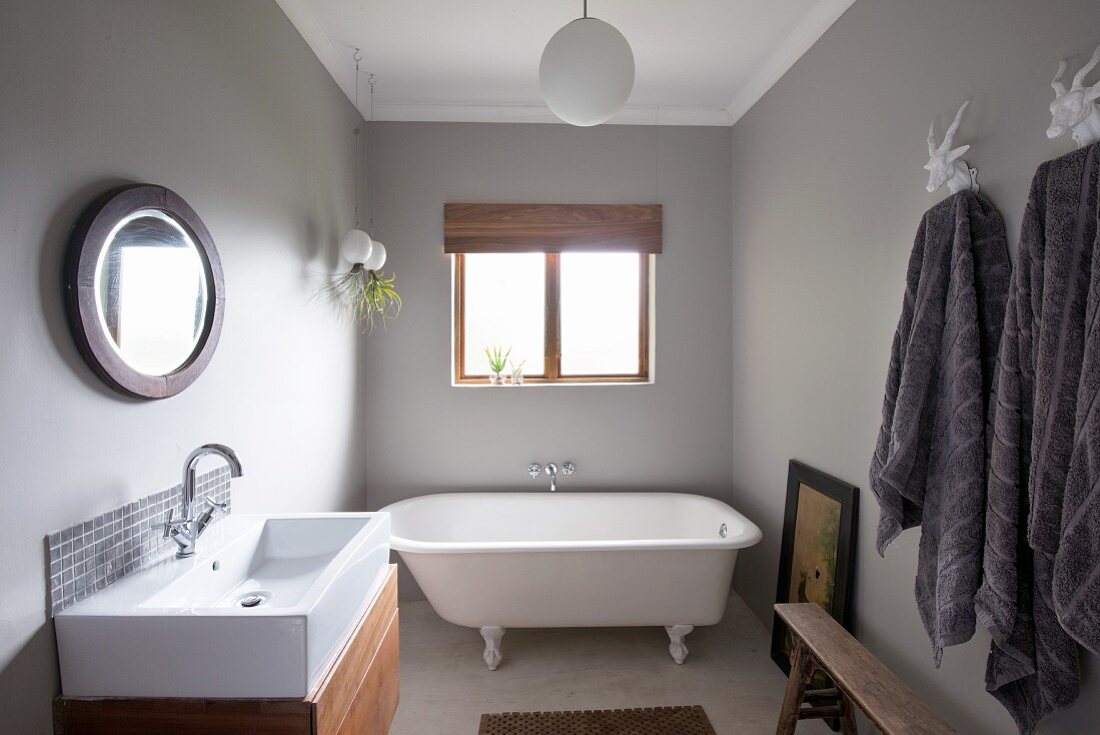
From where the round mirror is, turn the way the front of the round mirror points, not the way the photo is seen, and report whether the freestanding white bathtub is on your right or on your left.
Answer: on your left

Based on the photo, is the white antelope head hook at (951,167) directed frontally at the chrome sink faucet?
yes

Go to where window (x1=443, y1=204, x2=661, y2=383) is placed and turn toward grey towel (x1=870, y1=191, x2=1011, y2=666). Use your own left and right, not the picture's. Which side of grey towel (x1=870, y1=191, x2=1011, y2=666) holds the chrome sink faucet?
right

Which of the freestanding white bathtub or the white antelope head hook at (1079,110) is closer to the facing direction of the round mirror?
the white antelope head hook

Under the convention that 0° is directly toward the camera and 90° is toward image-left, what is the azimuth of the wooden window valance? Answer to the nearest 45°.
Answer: approximately 0°

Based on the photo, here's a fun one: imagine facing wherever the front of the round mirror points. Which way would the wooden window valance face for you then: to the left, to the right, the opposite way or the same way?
to the right

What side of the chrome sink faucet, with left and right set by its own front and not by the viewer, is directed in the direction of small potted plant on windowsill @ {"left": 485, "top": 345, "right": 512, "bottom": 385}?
left

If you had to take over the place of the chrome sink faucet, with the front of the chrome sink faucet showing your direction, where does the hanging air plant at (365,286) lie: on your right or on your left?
on your left

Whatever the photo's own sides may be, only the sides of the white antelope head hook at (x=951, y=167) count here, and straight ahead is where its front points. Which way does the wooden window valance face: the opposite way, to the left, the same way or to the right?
to the left

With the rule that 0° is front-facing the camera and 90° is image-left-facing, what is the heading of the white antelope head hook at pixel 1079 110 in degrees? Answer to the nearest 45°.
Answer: approximately 45°

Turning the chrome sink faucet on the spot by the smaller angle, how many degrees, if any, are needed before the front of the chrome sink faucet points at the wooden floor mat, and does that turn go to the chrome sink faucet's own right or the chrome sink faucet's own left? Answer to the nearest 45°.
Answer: approximately 45° to the chrome sink faucet's own left

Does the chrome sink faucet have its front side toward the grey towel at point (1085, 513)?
yes

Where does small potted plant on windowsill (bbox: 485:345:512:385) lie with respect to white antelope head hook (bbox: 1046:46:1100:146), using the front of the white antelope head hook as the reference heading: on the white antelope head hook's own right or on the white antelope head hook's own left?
on the white antelope head hook's own right

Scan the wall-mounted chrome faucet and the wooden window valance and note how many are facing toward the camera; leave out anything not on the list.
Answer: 2
